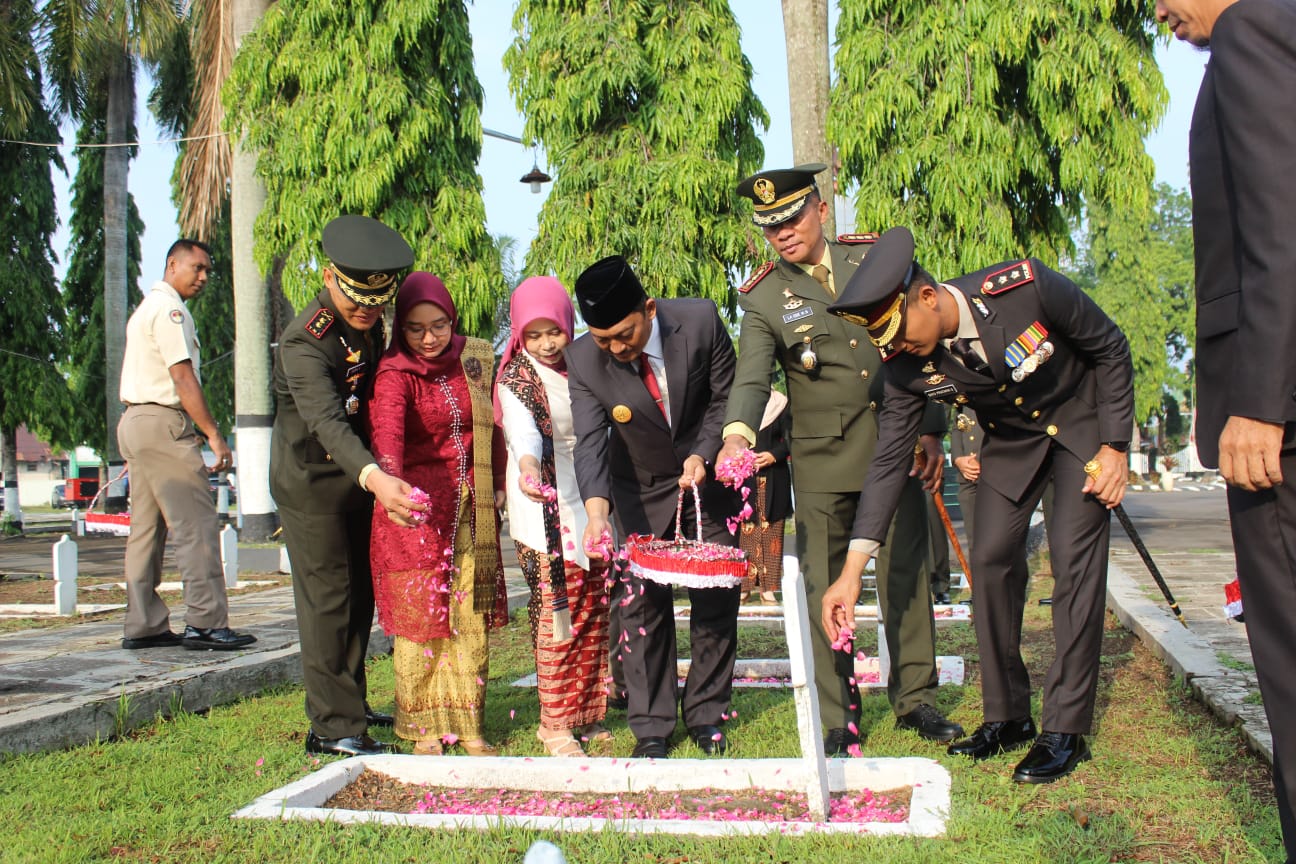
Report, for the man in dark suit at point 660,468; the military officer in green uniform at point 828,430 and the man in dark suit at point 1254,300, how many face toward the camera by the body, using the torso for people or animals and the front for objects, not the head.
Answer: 2

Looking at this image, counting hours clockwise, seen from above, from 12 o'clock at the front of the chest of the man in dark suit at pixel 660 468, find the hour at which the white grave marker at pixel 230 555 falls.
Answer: The white grave marker is roughly at 5 o'clock from the man in dark suit.

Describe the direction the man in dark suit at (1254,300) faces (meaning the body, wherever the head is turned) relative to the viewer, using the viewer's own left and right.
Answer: facing to the left of the viewer

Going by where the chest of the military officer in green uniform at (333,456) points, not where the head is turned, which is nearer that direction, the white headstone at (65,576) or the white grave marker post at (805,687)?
the white grave marker post

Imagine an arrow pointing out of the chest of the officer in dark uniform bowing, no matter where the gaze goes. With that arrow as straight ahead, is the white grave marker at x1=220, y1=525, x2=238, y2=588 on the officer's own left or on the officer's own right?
on the officer's own right

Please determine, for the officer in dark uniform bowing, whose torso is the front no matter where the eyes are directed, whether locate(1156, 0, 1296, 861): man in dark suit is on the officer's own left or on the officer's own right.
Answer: on the officer's own left

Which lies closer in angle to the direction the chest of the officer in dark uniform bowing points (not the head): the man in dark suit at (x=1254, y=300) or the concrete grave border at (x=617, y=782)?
the concrete grave border

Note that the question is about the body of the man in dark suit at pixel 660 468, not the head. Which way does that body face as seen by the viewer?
toward the camera

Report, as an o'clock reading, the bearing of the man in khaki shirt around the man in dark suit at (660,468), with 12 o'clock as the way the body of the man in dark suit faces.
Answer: The man in khaki shirt is roughly at 4 o'clock from the man in dark suit.

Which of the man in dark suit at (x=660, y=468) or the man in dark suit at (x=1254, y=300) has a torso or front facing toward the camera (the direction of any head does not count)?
the man in dark suit at (x=660, y=468)

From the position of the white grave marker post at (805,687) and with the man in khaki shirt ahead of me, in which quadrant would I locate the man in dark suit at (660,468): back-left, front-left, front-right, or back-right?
front-right

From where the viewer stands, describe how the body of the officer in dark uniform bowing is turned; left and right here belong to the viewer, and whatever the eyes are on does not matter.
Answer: facing the viewer and to the left of the viewer

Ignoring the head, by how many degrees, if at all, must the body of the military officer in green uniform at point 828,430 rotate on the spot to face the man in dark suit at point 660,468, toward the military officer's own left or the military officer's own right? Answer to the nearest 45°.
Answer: approximately 90° to the military officer's own right

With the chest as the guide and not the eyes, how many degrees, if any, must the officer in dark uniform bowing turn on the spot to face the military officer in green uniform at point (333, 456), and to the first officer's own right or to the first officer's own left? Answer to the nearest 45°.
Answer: approximately 45° to the first officer's own right

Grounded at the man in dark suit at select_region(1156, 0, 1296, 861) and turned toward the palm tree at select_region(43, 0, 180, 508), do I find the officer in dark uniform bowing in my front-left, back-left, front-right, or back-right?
front-right

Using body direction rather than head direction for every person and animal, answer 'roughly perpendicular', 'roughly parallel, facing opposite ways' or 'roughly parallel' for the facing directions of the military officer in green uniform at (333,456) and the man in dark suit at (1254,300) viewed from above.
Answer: roughly parallel, facing opposite ways

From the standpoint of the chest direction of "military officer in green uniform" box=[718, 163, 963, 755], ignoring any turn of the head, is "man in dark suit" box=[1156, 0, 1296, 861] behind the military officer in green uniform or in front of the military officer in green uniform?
in front

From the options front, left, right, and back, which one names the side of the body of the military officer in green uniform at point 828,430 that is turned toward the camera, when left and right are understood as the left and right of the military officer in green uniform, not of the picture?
front
